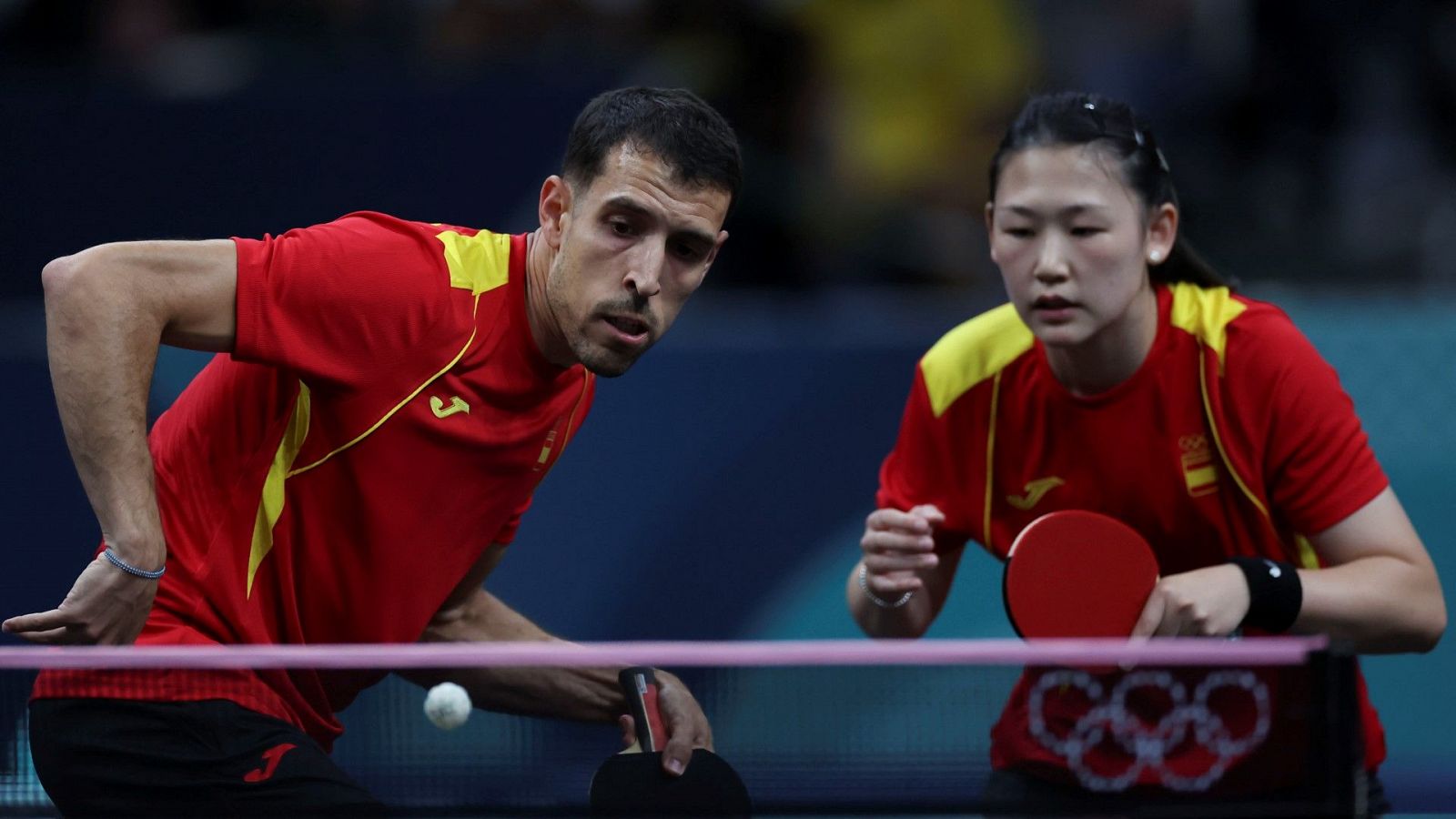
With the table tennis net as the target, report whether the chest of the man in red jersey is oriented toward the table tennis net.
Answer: yes

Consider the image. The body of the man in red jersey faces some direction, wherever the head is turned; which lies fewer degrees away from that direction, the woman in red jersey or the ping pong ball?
the ping pong ball

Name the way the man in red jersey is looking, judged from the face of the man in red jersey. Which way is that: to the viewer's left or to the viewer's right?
to the viewer's right

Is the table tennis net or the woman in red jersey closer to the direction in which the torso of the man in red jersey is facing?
the table tennis net

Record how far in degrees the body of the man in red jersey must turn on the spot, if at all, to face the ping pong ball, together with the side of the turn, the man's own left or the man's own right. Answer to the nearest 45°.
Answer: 0° — they already face it

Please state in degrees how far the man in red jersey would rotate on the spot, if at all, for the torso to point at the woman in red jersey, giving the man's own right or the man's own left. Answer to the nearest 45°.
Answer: approximately 45° to the man's own left

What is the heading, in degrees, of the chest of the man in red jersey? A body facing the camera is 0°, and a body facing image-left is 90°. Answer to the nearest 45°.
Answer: approximately 315°
